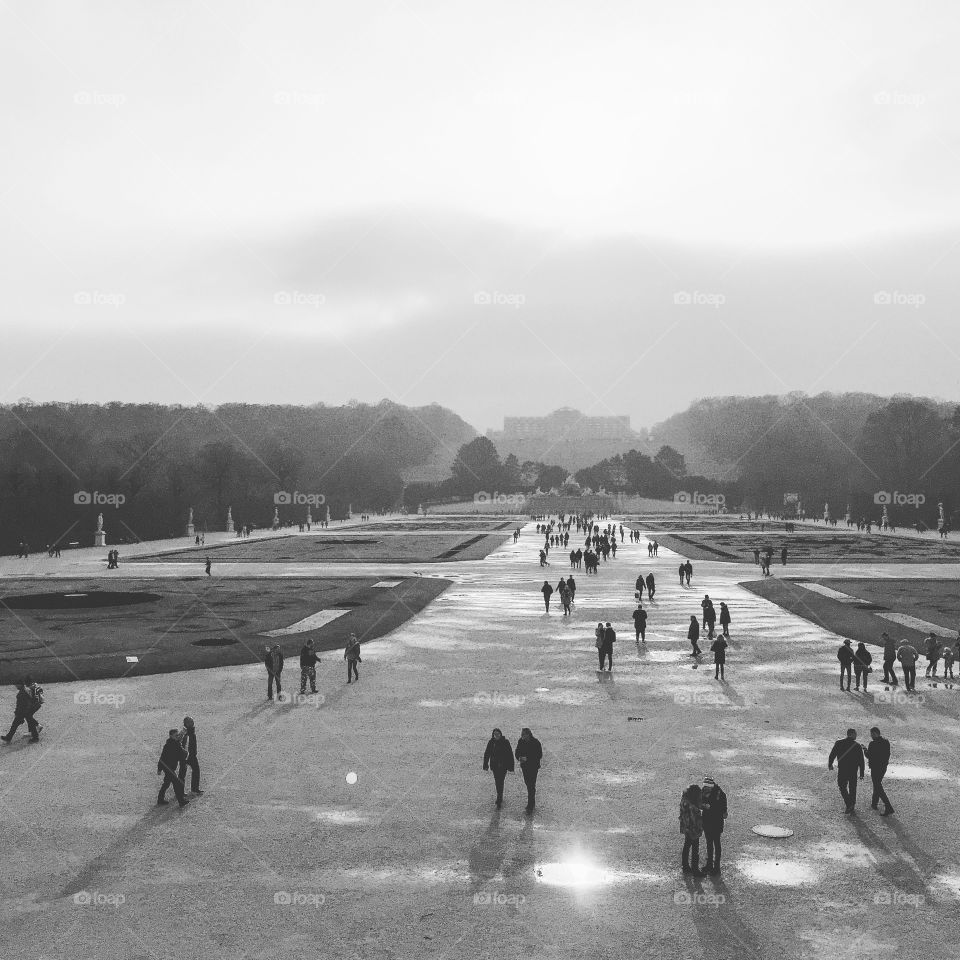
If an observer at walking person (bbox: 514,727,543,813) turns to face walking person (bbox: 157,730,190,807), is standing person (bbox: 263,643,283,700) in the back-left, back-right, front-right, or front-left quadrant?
front-right

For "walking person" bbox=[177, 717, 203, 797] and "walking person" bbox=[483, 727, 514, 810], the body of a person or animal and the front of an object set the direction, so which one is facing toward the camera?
"walking person" bbox=[483, 727, 514, 810]

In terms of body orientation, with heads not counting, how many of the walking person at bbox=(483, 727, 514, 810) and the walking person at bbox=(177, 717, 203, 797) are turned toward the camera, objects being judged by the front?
1

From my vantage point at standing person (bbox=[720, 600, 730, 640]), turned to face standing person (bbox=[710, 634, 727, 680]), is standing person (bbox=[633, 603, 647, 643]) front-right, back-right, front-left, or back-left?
front-right

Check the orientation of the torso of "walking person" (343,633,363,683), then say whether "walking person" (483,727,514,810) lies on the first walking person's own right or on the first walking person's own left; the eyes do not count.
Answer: on the first walking person's own left

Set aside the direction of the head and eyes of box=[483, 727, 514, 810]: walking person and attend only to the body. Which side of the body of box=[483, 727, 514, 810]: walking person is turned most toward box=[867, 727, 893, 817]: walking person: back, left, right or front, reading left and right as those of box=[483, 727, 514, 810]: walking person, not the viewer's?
left

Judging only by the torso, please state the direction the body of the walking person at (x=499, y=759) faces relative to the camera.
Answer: toward the camera

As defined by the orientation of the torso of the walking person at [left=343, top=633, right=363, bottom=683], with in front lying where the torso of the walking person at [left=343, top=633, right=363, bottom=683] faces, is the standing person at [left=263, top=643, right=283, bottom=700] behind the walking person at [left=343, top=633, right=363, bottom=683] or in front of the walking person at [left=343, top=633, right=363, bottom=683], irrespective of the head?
in front

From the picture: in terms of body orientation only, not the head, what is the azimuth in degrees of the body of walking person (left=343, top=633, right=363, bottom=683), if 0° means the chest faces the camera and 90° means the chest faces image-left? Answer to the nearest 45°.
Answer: approximately 45°

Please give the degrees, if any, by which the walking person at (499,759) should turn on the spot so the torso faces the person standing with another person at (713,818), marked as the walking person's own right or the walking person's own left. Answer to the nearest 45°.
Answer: approximately 45° to the walking person's own left
